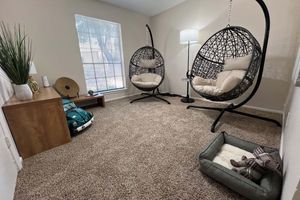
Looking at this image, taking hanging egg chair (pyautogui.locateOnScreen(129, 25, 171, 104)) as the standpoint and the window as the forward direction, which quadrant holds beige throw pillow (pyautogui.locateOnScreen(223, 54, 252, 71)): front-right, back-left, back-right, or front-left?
back-left

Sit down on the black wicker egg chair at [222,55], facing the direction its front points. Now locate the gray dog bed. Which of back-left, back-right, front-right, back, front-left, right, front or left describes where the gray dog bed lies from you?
front-left

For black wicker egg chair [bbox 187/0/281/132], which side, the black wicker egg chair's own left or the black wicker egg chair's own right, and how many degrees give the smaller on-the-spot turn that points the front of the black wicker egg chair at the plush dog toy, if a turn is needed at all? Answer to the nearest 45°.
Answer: approximately 45° to the black wicker egg chair's own left

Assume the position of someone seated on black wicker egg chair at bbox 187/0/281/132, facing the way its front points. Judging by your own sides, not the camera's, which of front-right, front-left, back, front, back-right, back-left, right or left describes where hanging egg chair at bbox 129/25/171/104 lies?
front-right

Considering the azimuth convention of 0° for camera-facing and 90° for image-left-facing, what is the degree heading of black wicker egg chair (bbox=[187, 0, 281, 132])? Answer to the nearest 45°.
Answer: approximately 45°

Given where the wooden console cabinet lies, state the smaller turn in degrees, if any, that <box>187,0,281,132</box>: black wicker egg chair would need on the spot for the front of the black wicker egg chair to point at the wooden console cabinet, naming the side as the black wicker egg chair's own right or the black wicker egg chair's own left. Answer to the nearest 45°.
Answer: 0° — it already faces it

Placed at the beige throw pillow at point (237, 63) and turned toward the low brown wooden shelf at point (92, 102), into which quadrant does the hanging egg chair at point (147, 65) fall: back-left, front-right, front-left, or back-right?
front-right

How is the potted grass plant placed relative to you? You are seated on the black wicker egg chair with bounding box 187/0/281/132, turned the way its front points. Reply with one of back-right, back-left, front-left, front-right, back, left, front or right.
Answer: front

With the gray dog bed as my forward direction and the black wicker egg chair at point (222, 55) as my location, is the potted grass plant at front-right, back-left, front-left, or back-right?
front-right

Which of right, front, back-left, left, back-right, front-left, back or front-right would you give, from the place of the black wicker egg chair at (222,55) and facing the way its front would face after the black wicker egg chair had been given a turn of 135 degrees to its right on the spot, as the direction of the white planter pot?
back-left

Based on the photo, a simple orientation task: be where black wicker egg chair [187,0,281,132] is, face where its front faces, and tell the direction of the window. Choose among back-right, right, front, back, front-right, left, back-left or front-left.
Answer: front-right
